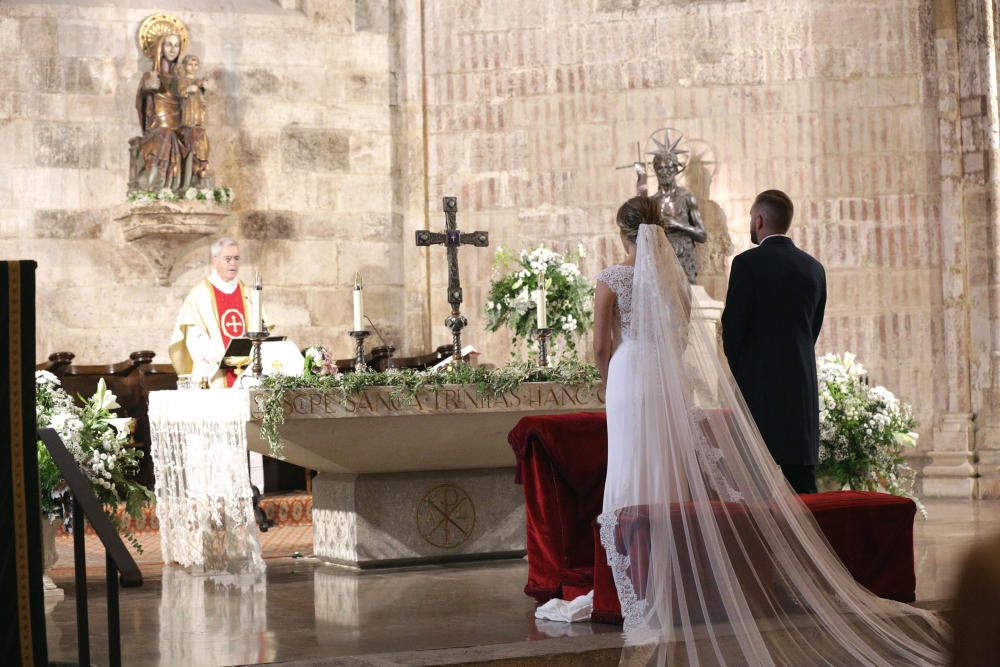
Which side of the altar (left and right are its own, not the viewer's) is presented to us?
front

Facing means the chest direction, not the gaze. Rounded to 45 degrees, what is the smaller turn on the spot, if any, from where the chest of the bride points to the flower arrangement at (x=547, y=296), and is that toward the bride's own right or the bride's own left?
approximately 45° to the bride's own right

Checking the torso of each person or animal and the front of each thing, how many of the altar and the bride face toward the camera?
1

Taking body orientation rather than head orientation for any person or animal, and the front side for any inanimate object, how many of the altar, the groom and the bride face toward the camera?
1

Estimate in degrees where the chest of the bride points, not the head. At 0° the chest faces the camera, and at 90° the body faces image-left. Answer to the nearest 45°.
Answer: approximately 135°

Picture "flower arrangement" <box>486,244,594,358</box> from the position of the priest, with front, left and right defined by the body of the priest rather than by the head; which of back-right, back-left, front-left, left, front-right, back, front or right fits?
front-left

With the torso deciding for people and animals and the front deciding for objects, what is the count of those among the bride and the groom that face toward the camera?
0

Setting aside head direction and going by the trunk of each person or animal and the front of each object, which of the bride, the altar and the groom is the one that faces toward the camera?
the altar

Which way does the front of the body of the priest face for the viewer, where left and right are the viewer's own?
facing the viewer and to the right of the viewer

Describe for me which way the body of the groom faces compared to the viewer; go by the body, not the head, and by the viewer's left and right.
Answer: facing away from the viewer and to the left of the viewer

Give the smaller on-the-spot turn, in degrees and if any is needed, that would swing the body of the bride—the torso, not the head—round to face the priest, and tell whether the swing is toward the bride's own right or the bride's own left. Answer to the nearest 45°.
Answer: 0° — they already face them

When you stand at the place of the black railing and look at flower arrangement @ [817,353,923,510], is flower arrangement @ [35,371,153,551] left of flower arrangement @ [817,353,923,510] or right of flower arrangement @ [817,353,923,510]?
left

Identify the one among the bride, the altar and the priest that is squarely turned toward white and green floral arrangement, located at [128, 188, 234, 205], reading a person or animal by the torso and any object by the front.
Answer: the bride

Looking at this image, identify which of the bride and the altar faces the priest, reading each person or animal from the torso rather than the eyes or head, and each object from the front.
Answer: the bride
